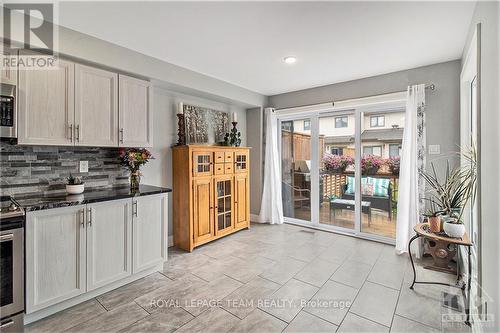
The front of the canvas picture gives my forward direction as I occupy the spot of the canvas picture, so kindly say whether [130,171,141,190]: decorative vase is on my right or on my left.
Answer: on my right

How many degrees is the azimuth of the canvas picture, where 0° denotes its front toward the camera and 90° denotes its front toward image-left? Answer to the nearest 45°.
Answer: approximately 315°

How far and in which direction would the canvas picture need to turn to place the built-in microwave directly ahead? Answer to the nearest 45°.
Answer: approximately 90° to its right

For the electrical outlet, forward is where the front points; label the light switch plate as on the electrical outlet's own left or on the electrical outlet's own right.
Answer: on the electrical outlet's own left

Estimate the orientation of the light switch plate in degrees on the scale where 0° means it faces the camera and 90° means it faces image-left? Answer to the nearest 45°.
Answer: approximately 0°
